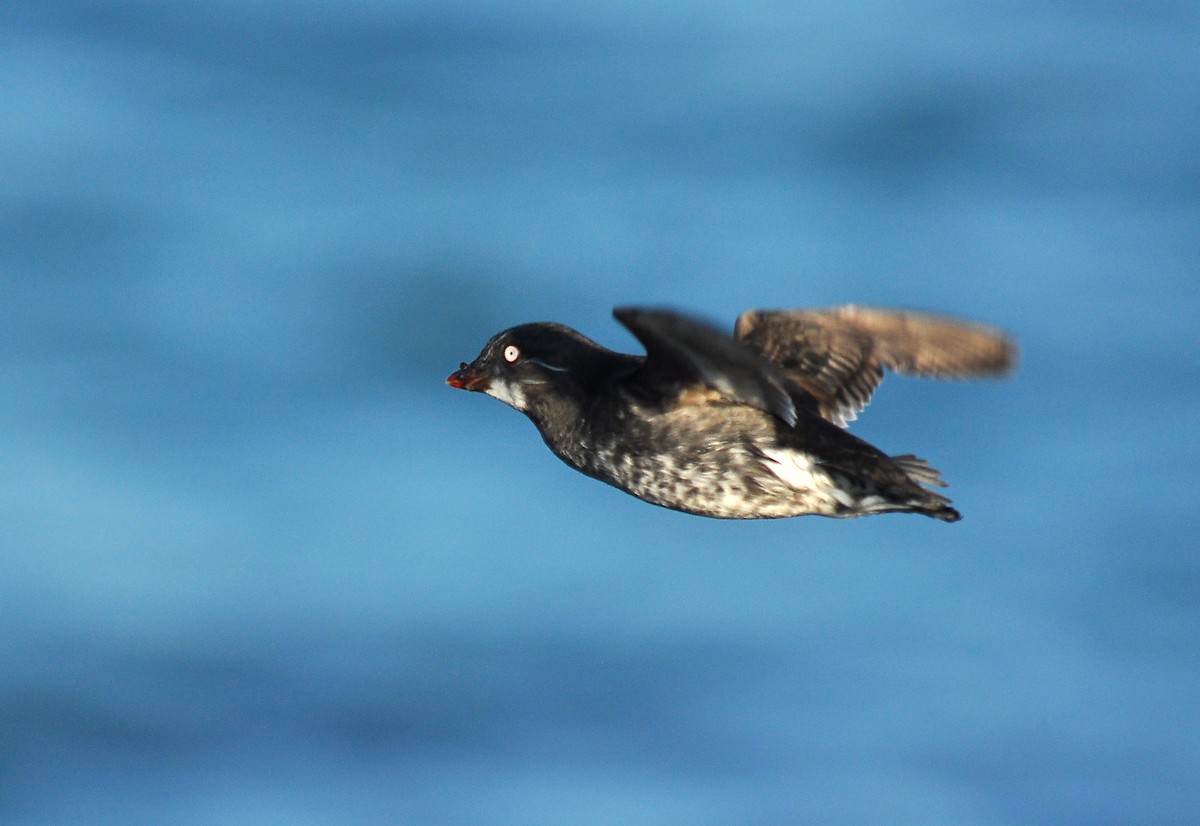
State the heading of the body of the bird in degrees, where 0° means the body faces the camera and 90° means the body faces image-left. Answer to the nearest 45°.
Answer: approximately 90°
